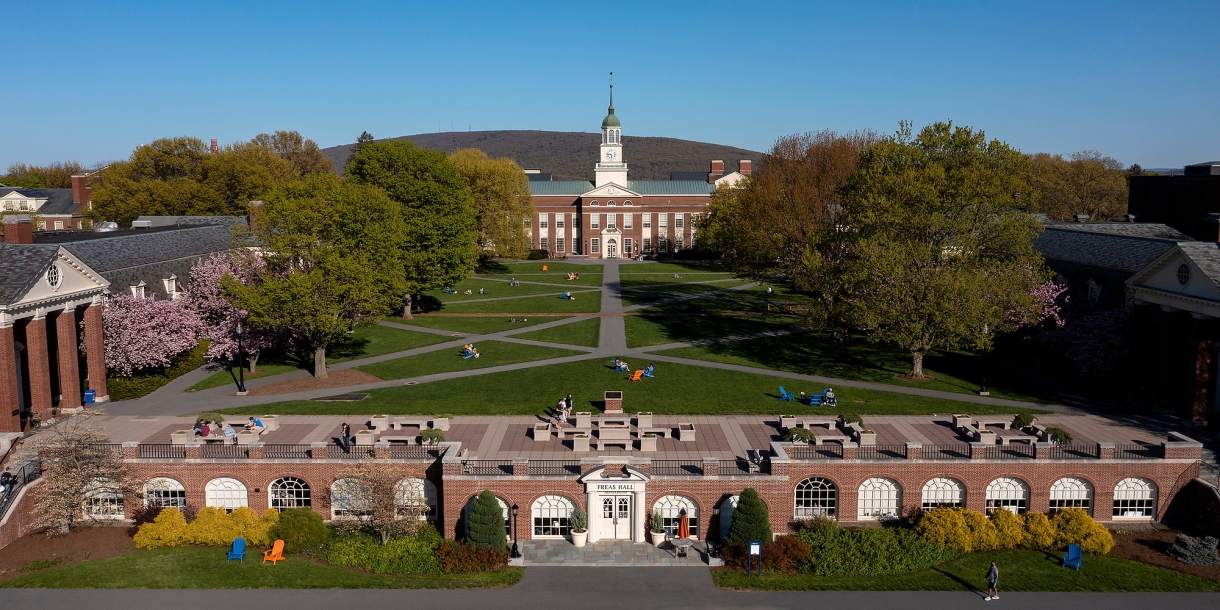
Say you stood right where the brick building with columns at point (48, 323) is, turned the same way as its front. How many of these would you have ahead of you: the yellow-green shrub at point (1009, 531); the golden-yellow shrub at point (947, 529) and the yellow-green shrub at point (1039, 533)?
3

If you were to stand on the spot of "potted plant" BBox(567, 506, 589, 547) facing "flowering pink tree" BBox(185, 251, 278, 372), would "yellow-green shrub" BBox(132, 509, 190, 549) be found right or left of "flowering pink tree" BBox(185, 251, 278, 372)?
left

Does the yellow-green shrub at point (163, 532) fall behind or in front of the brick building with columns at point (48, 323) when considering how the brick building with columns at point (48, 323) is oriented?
in front

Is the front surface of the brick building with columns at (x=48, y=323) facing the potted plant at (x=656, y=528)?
yes

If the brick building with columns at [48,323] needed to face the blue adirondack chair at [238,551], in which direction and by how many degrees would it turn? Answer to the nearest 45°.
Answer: approximately 45° to its right

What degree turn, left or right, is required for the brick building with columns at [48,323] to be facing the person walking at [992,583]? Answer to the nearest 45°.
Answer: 0° — it already faces them

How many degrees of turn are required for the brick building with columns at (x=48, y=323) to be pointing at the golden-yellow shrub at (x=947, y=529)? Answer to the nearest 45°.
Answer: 0° — it already faces it

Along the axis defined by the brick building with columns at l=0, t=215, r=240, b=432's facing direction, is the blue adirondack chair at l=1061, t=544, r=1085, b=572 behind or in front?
in front

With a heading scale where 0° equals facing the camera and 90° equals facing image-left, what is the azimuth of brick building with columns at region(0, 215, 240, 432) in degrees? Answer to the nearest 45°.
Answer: approximately 315°

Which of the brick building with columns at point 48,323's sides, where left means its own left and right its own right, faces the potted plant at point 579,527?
front
